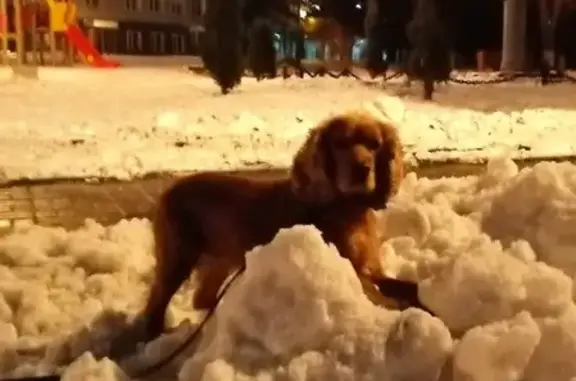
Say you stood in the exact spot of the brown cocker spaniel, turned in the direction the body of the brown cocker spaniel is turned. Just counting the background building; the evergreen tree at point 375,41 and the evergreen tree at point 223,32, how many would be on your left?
3

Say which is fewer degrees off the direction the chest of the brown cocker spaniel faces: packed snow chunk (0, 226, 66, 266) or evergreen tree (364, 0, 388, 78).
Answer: the evergreen tree

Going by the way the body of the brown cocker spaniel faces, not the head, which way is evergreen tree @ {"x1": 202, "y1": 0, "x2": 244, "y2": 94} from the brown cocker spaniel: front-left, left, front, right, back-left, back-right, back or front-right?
left

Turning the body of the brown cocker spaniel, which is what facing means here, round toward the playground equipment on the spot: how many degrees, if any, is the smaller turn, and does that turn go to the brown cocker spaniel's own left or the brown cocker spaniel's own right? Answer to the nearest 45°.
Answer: approximately 90° to the brown cocker spaniel's own left

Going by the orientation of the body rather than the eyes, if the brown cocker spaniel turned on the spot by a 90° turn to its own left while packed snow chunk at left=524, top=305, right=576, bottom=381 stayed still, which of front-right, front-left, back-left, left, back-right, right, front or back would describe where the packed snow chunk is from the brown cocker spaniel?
back-right

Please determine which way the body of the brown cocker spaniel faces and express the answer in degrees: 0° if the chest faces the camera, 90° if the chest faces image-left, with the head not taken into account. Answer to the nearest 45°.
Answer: approximately 270°

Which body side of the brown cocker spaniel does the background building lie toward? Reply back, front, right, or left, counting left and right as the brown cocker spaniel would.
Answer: left
